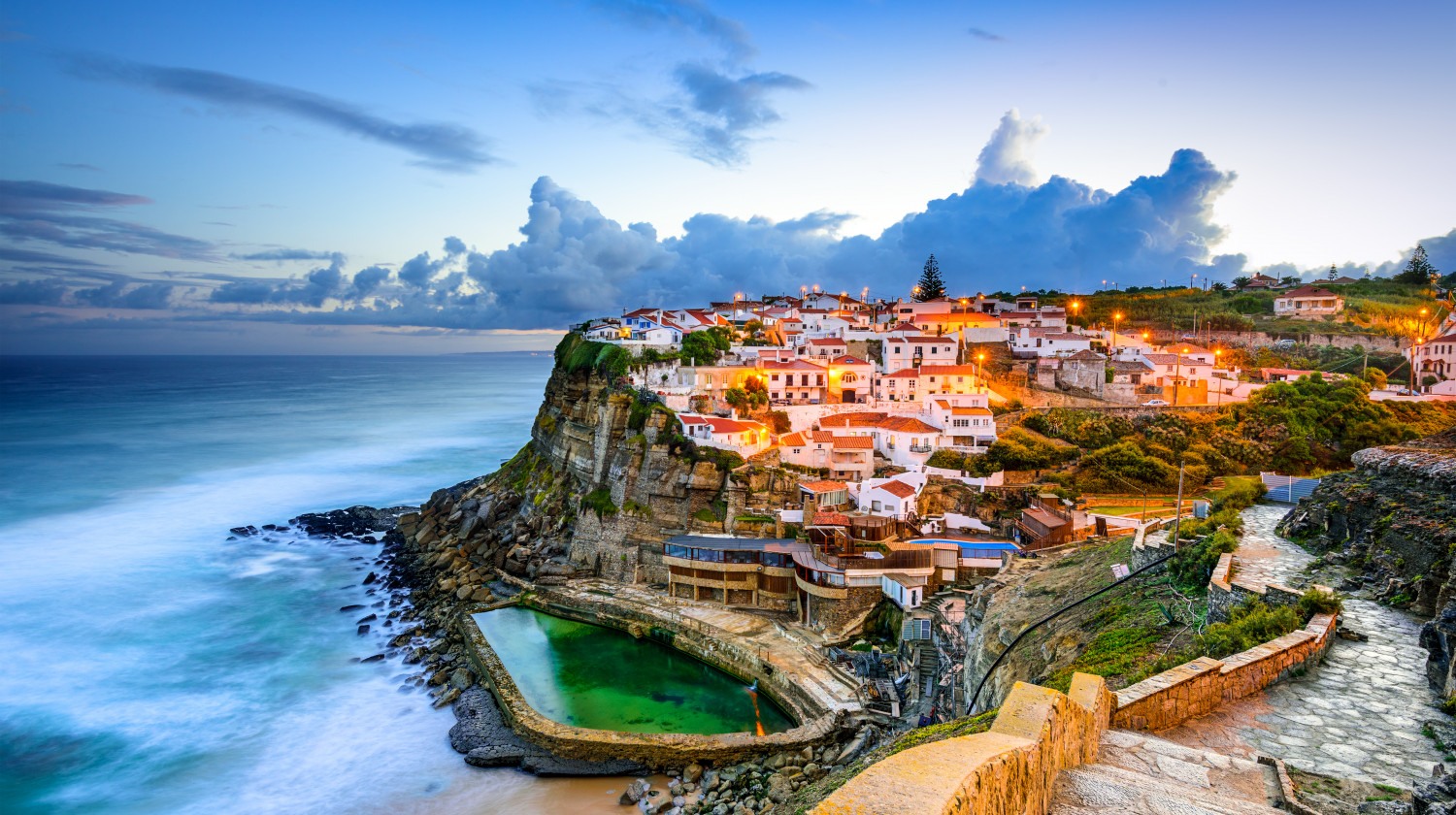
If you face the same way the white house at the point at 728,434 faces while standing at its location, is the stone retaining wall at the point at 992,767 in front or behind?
in front

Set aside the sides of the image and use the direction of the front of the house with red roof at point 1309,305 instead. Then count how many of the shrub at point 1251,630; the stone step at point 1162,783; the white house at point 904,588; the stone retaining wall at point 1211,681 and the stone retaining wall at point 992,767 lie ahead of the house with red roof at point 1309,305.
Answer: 5

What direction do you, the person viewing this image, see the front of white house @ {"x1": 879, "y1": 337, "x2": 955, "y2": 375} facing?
facing the viewer

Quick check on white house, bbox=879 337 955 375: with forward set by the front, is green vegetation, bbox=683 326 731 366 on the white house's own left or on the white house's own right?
on the white house's own right

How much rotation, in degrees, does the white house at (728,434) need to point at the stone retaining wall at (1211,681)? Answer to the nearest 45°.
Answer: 0° — it already faces it

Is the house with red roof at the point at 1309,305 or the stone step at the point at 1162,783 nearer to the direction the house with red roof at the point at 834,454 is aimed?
the stone step

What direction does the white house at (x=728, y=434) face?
toward the camera

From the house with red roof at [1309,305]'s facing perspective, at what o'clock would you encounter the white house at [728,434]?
The white house is roughly at 1 o'clock from the house with red roof.

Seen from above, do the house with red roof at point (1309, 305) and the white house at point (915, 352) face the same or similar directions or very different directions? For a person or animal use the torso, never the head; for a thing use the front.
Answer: same or similar directions

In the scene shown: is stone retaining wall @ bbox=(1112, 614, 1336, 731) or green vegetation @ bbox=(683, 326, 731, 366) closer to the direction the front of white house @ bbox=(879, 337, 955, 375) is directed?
the stone retaining wall

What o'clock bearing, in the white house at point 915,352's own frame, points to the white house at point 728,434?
the white house at point 728,434 is roughly at 1 o'clock from the white house at point 915,352.

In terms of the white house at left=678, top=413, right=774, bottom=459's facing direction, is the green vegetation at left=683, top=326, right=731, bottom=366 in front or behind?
behind

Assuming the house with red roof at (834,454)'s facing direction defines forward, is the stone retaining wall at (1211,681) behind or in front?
in front

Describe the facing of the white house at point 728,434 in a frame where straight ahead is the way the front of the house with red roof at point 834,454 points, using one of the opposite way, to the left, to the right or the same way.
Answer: the same way

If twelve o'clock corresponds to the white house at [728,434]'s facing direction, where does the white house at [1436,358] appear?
the white house at [1436,358] is roughly at 9 o'clock from the white house at [728,434].

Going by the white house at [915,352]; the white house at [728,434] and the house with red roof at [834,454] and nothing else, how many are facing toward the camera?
3

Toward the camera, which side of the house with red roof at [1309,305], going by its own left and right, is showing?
front

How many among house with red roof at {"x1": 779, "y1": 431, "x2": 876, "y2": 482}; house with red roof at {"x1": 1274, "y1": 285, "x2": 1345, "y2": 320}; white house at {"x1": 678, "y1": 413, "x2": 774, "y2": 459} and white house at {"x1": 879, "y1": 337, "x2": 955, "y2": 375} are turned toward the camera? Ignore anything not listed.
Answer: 4

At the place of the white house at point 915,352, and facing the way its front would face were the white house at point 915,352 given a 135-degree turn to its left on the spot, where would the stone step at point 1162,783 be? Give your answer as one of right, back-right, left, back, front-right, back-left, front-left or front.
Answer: back-right

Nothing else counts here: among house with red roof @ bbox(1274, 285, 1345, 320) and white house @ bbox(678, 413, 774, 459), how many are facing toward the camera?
2
